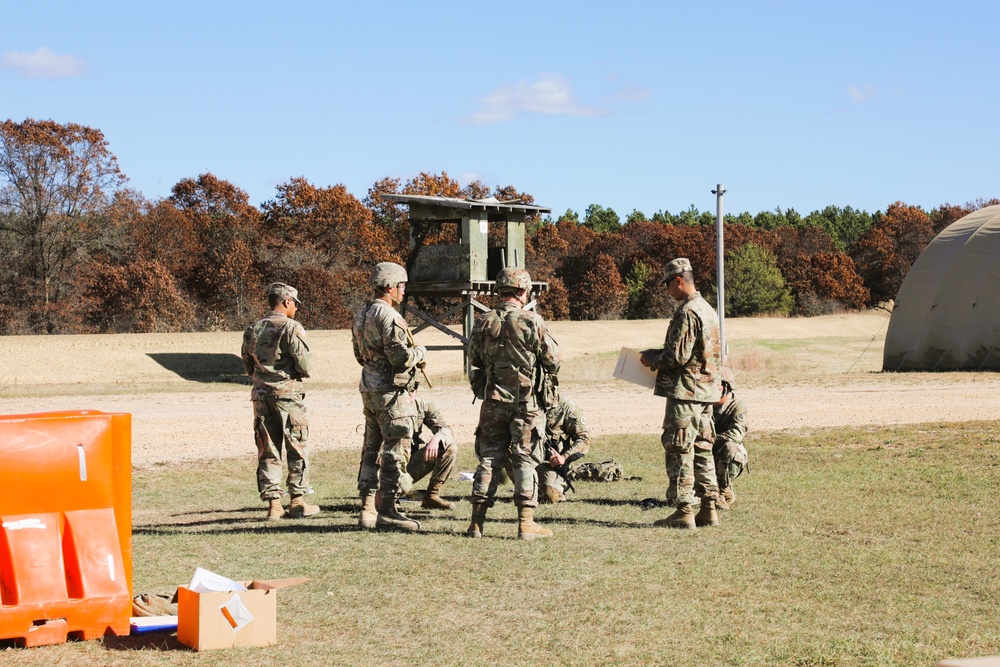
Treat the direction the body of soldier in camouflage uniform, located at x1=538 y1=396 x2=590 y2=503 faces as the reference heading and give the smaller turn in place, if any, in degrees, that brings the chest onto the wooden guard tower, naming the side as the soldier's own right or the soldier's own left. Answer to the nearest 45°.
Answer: approximately 135° to the soldier's own right

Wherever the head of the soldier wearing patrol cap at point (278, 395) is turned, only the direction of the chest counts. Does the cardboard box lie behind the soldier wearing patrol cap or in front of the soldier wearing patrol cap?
behind

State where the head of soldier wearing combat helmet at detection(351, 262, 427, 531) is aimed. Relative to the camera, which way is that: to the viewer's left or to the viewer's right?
to the viewer's right

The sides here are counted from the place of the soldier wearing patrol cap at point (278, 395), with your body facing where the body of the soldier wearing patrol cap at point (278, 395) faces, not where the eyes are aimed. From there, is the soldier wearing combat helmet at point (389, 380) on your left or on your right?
on your right

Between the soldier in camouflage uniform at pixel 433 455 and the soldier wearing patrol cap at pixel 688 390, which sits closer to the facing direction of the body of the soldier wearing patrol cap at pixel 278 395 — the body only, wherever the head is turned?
the soldier in camouflage uniform

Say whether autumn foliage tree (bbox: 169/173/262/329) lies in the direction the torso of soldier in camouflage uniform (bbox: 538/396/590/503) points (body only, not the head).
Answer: no

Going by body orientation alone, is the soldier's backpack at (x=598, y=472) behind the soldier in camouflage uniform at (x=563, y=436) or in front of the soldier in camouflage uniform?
behind

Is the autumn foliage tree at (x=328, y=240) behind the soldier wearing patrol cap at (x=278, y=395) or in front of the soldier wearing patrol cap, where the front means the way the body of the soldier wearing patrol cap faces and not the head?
in front

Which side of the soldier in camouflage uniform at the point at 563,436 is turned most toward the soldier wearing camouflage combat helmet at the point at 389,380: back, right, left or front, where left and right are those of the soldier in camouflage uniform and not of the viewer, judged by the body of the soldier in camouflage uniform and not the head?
front

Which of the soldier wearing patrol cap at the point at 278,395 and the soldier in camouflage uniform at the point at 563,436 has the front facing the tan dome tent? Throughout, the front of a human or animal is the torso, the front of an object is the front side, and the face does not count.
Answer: the soldier wearing patrol cap

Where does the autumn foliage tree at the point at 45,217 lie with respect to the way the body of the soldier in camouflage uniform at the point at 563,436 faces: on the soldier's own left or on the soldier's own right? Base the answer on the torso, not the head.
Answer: on the soldier's own right

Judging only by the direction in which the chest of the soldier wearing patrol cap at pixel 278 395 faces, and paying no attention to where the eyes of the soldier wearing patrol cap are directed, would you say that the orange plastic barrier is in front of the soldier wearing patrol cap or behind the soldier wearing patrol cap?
behind

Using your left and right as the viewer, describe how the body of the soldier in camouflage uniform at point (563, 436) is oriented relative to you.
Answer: facing the viewer and to the left of the viewer

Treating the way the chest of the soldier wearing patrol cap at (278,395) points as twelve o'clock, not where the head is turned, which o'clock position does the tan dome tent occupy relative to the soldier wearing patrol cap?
The tan dome tent is roughly at 12 o'clock from the soldier wearing patrol cap.

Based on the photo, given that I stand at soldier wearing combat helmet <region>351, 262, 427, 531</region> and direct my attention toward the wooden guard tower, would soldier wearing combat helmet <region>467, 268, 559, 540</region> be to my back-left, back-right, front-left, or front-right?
back-right

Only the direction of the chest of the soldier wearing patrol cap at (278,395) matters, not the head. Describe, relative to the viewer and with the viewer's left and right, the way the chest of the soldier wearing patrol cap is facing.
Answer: facing away from the viewer and to the right of the viewer

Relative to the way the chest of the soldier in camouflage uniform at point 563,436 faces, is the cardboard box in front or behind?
in front
